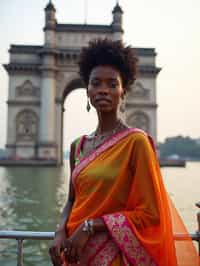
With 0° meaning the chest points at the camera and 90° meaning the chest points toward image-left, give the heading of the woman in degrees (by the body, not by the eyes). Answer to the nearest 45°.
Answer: approximately 45°

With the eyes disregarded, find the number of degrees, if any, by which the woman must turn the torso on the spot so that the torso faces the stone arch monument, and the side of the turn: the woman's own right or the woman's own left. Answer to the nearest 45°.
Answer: approximately 135° to the woman's own right
